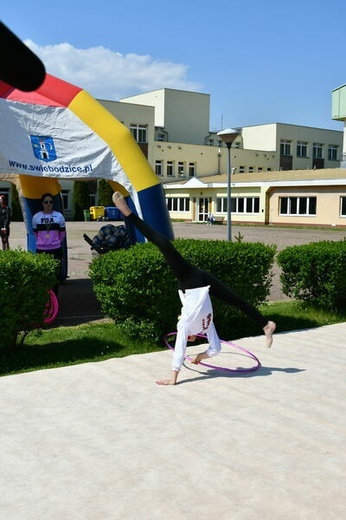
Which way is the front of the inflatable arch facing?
toward the camera

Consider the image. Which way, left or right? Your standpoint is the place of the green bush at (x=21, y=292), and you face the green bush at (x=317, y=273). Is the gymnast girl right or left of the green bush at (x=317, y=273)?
right

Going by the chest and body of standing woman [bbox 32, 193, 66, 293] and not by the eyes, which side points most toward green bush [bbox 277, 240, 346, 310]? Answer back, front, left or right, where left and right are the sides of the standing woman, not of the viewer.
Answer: left

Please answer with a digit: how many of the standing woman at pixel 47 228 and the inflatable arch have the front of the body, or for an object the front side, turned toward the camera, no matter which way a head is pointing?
2

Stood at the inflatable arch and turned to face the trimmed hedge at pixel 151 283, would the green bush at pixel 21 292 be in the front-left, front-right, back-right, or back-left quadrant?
front-right

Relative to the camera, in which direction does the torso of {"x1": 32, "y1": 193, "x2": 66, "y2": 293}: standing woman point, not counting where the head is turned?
toward the camera

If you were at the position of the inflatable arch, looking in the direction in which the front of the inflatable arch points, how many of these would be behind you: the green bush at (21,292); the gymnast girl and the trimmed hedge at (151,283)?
0

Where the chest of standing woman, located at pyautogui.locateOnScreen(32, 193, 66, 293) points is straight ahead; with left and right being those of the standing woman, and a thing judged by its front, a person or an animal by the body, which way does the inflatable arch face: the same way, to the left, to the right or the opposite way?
the same way

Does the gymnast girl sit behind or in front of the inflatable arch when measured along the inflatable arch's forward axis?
in front

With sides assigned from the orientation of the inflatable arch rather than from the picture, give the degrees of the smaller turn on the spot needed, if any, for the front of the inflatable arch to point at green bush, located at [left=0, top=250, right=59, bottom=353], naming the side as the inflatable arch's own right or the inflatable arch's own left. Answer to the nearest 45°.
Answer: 0° — it already faces it

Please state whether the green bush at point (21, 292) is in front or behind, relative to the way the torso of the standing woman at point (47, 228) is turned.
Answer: in front

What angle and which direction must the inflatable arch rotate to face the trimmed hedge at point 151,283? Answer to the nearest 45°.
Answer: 0° — it already faces it

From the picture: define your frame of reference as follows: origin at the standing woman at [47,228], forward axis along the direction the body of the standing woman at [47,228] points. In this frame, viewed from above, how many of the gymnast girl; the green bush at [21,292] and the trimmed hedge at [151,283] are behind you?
0

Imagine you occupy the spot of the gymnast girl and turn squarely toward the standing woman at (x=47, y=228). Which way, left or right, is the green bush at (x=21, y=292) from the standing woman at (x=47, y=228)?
left
